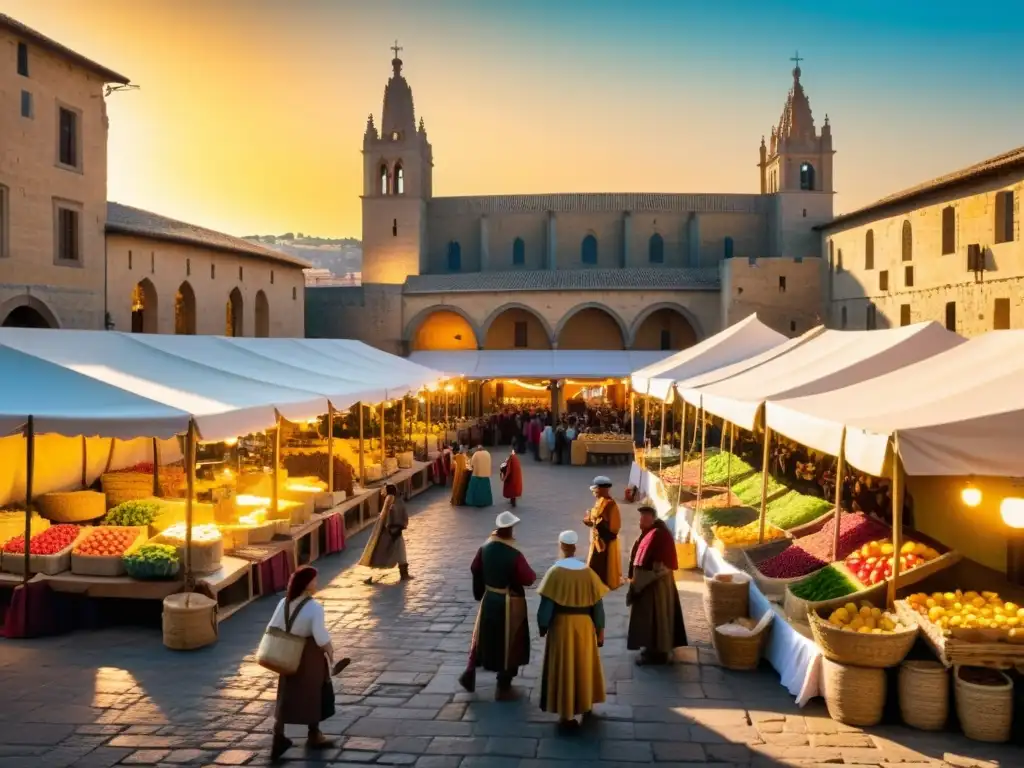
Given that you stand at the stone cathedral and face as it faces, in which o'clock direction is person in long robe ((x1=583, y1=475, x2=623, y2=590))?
The person in long robe is roughly at 12 o'clock from the stone cathedral.

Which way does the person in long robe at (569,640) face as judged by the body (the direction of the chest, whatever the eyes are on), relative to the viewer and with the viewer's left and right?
facing away from the viewer

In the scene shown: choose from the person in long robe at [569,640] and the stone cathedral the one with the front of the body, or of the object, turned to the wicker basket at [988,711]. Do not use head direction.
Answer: the stone cathedral

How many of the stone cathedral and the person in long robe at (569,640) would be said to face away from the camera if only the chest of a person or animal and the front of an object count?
1

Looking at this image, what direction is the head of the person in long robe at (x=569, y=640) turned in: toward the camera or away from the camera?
away from the camera

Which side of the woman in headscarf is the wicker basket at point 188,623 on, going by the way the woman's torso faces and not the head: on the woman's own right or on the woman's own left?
on the woman's own left

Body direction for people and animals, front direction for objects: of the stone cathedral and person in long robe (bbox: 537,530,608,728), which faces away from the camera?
the person in long robe

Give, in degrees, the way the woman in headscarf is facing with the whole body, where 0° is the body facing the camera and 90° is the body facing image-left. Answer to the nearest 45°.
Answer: approximately 225°

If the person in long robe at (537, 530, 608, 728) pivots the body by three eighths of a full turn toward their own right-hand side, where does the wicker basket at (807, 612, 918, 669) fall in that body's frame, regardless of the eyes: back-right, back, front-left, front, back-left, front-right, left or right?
front-left

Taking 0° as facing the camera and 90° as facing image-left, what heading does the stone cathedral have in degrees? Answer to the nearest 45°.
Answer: approximately 0°
